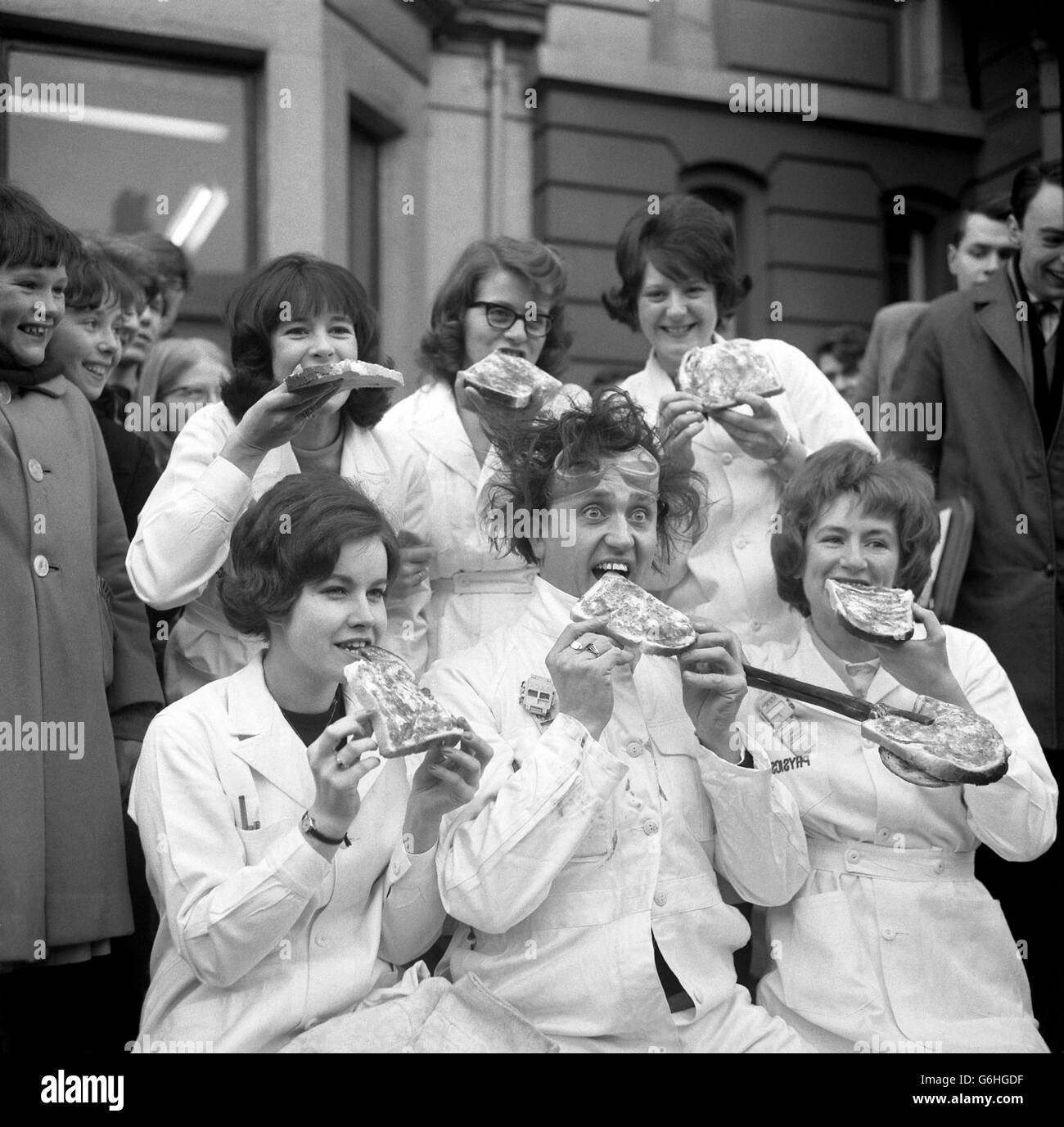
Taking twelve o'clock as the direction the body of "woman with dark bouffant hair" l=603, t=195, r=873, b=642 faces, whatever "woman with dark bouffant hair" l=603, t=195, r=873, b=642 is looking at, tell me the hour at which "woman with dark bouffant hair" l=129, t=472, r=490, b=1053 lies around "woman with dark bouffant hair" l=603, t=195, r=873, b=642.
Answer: "woman with dark bouffant hair" l=129, t=472, r=490, b=1053 is roughly at 1 o'clock from "woman with dark bouffant hair" l=603, t=195, r=873, b=642.

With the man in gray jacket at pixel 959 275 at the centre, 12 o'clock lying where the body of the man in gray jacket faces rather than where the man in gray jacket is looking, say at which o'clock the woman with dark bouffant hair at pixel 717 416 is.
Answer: The woman with dark bouffant hair is roughly at 2 o'clock from the man in gray jacket.

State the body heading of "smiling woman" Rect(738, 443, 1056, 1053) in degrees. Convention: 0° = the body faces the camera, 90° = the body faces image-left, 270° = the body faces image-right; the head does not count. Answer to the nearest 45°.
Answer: approximately 0°

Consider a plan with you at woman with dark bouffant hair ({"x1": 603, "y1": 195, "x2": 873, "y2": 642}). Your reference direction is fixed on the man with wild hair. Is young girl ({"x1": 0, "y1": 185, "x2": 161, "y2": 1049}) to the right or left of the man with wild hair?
right

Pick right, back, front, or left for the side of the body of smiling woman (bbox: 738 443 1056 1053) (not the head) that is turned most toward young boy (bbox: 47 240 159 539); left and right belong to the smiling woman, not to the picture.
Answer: right

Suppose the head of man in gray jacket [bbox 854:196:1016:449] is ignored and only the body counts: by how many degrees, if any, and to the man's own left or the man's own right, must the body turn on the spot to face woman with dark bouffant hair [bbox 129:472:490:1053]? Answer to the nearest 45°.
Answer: approximately 45° to the man's own right

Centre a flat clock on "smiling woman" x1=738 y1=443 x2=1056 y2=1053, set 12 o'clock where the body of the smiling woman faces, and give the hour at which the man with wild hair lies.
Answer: The man with wild hair is roughly at 2 o'clock from the smiling woman.

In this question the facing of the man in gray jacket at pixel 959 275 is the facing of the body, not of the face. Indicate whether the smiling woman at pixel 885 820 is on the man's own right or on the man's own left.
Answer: on the man's own right

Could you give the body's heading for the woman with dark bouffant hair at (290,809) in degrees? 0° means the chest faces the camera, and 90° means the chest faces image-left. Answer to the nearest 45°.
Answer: approximately 315°
